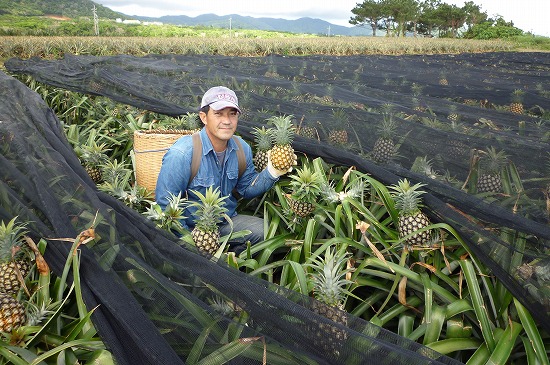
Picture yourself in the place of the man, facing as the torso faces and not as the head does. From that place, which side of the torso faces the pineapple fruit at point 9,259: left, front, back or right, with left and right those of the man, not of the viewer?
right

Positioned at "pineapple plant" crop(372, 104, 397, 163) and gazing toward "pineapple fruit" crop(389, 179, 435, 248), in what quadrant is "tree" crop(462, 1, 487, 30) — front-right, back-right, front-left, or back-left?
back-left

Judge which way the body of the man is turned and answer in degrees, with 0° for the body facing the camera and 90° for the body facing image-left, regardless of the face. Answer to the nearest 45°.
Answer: approximately 315°

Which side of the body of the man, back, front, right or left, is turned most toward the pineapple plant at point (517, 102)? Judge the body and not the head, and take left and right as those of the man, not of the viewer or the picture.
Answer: left
